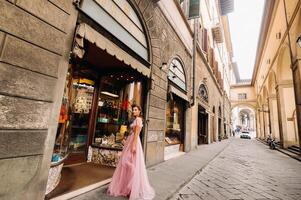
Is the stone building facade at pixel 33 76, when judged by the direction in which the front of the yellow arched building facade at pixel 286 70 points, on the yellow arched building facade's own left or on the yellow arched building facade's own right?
on the yellow arched building facade's own left

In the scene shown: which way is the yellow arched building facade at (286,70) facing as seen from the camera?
to the viewer's left

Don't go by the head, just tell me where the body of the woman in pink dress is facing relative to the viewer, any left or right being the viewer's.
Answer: facing to the left of the viewer
